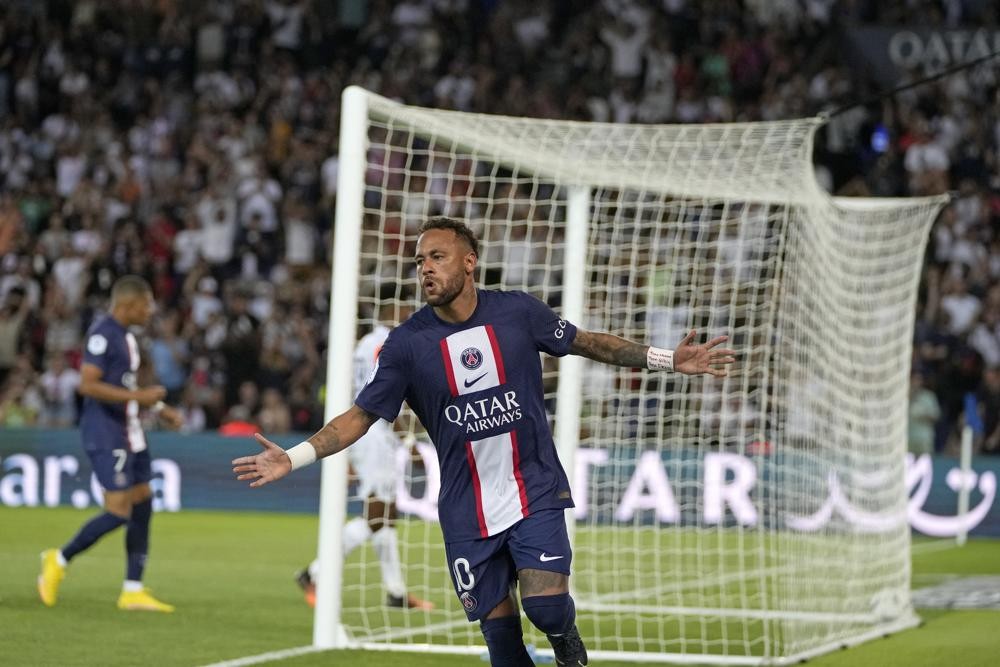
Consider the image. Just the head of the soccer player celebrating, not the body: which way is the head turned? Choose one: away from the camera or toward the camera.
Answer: toward the camera

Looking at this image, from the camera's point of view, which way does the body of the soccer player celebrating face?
toward the camera

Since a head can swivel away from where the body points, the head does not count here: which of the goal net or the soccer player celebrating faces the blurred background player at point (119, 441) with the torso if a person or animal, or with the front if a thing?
the goal net

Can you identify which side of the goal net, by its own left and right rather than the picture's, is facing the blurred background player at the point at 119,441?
front

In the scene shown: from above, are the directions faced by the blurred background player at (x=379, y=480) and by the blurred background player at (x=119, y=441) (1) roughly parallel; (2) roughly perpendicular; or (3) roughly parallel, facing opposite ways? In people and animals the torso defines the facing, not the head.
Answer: roughly parallel

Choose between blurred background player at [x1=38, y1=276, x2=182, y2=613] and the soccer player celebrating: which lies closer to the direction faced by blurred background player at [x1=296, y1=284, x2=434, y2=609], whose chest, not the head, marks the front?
the soccer player celebrating

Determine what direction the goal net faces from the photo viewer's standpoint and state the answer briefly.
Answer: facing to the left of the viewer

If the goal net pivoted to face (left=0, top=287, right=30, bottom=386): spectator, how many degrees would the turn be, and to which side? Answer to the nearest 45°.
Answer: approximately 45° to its right

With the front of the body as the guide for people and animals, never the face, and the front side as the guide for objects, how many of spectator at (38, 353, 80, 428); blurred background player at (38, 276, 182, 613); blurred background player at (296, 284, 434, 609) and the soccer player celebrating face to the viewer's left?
0

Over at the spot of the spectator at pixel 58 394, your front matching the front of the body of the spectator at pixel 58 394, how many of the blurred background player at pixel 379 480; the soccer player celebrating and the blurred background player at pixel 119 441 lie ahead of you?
3

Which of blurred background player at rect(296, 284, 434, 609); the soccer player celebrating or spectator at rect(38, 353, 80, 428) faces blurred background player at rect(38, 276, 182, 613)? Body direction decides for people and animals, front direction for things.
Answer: the spectator

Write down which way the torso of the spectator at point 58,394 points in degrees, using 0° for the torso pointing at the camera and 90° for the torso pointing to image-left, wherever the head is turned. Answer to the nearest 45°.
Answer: approximately 0°

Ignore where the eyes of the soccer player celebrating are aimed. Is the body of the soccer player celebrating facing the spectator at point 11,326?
no

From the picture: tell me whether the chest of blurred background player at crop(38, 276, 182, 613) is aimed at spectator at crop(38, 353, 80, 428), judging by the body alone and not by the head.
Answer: no

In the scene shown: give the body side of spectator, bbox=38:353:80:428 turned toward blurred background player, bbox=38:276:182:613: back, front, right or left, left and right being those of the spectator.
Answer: front

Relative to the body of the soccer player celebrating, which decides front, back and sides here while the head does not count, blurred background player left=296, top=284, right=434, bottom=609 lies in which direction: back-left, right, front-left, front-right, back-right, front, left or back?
back

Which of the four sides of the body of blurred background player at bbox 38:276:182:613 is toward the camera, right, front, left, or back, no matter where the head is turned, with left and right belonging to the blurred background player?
right
